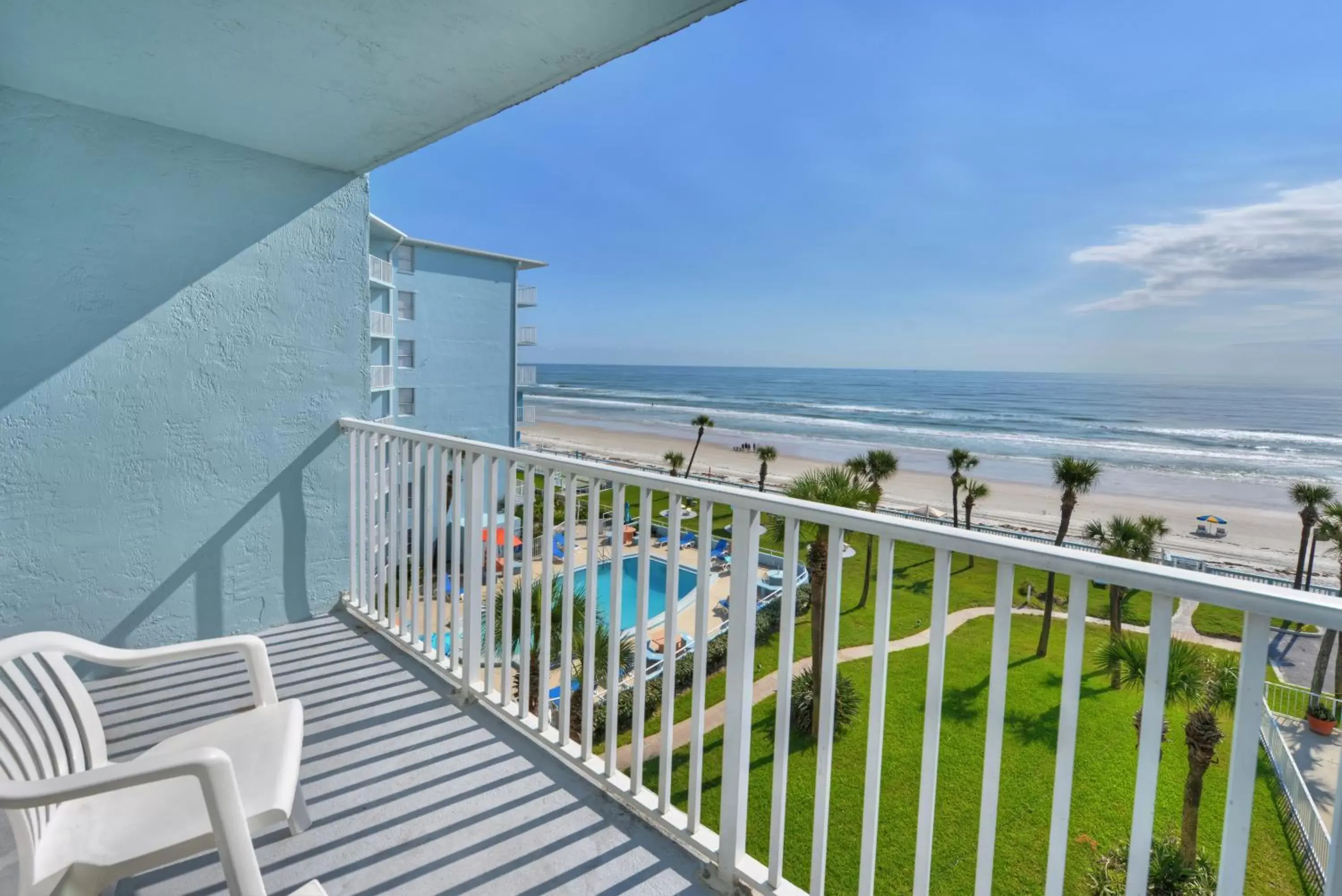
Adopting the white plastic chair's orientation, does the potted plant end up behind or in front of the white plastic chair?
in front

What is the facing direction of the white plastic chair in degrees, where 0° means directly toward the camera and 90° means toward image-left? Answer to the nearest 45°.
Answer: approximately 270°

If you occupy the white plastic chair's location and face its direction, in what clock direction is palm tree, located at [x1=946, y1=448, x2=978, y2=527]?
The palm tree is roughly at 11 o'clock from the white plastic chair.

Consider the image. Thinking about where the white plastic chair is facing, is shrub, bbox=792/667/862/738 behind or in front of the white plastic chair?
in front

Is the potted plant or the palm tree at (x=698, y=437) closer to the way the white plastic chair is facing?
the potted plant

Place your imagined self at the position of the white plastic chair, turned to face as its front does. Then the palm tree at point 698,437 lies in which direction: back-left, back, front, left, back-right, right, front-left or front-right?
front-left

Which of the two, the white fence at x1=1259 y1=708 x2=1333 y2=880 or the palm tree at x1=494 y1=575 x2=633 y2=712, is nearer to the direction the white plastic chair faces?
the white fence

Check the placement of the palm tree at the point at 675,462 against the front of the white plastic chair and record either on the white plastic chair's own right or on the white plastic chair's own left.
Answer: on the white plastic chair's own left

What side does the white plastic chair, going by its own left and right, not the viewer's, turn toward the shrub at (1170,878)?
front

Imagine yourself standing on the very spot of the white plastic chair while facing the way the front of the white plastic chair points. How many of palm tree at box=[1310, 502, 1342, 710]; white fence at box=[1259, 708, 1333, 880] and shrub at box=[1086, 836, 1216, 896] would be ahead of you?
3
